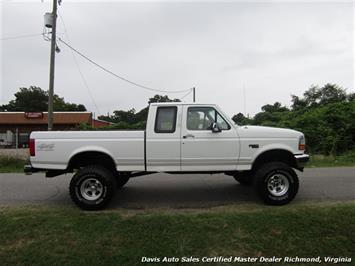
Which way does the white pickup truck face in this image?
to the viewer's right
